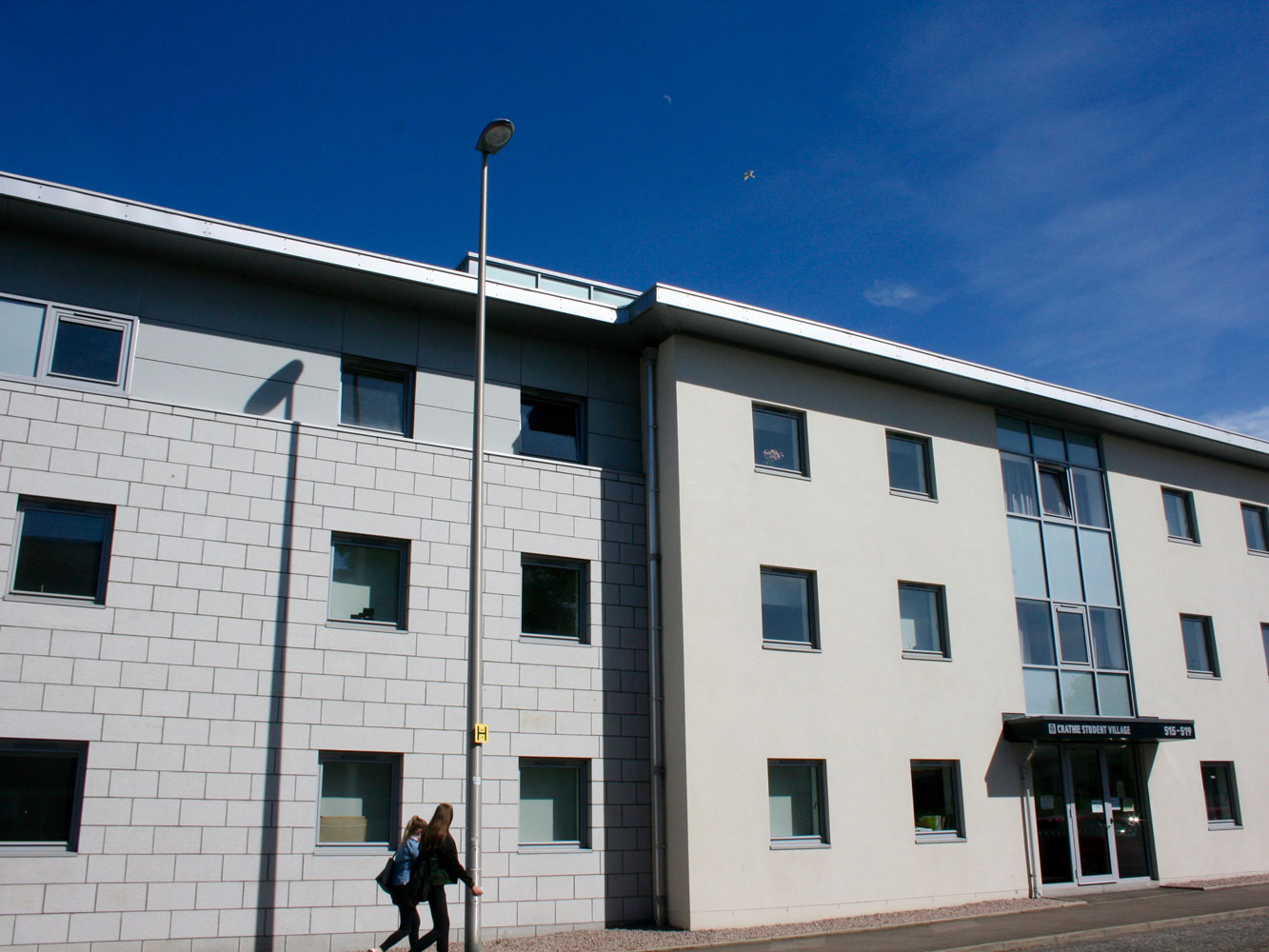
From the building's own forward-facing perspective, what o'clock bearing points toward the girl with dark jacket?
The girl with dark jacket is roughly at 2 o'clock from the building.

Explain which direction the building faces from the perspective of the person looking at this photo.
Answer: facing the viewer and to the right of the viewer
